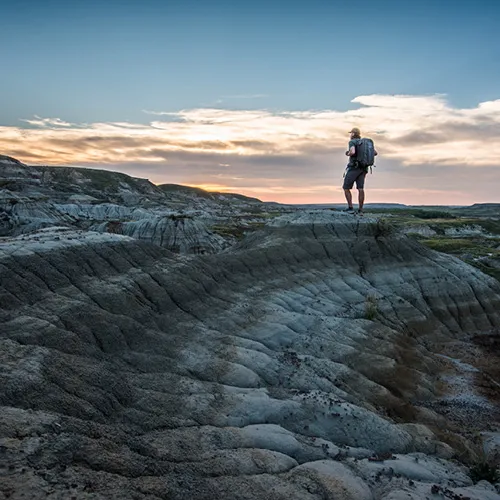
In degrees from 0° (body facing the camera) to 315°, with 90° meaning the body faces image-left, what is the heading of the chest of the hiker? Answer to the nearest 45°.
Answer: approximately 135°
